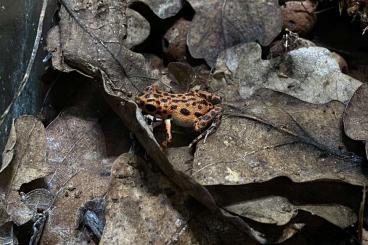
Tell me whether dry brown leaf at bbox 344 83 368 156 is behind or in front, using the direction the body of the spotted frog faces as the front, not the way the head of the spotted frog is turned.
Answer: behind

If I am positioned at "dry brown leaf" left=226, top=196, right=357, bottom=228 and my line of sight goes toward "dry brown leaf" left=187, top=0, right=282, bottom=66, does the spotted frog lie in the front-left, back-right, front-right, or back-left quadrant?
front-left

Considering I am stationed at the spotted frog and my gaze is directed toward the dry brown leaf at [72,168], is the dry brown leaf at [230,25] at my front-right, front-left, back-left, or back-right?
back-right

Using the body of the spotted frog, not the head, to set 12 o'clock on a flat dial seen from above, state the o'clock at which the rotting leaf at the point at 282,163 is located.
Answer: The rotting leaf is roughly at 8 o'clock from the spotted frog.

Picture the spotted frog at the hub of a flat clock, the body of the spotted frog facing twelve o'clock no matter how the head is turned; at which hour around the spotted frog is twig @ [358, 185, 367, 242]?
The twig is roughly at 8 o'clock from the spotted frog.

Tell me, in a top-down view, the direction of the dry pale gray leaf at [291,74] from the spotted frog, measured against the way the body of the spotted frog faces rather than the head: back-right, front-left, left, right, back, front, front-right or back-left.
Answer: back

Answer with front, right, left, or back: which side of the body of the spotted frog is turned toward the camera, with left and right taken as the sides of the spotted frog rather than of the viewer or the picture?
left

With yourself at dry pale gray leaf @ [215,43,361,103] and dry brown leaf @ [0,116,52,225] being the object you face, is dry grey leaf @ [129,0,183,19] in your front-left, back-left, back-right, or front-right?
front-right

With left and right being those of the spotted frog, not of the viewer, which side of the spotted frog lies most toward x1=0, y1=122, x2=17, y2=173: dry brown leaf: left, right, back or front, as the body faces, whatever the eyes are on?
front

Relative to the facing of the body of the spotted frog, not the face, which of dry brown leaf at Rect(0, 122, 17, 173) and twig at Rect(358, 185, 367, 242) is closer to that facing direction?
the dry brown leaf

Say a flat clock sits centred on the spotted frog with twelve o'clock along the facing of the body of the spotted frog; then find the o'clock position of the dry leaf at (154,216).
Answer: The dry leaf is roughly at 10 o'clock from the spotted frog.

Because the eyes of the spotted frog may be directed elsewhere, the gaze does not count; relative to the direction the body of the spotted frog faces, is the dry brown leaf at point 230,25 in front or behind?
behind
